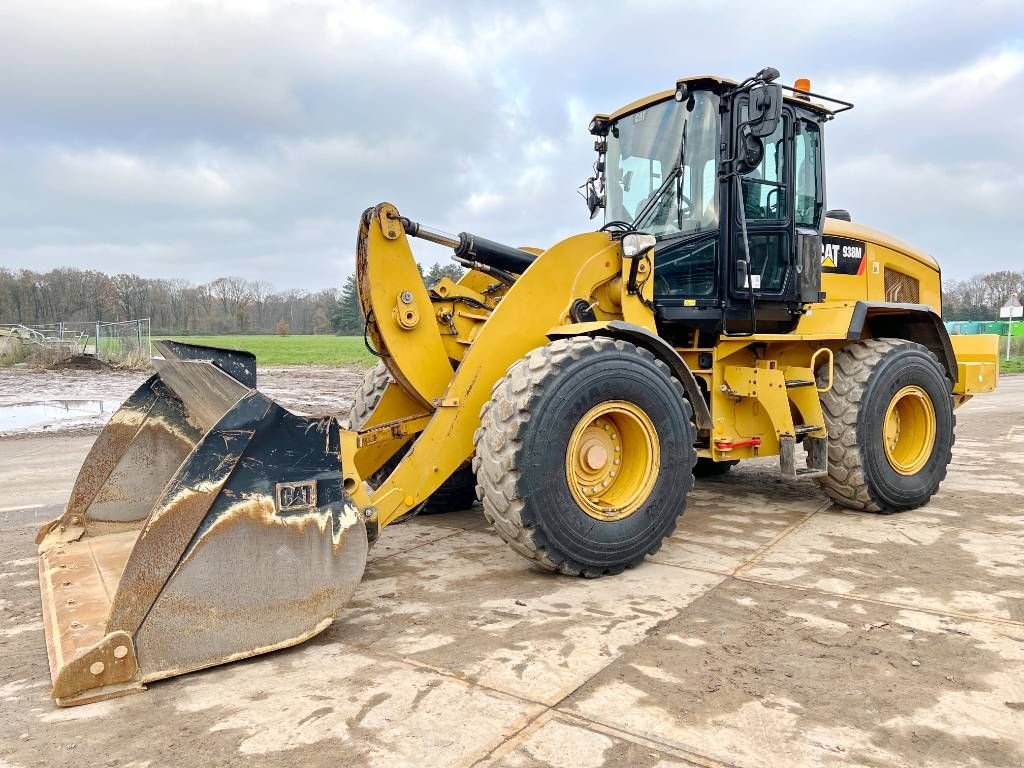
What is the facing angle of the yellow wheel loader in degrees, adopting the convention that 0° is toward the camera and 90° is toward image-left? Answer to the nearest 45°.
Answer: approximately 45°

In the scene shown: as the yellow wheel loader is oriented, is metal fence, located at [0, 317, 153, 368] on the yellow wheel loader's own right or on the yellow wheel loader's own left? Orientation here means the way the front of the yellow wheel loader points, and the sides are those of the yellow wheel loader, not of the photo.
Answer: on the yellow wheel loader's own right

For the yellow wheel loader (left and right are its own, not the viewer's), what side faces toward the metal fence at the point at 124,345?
right
